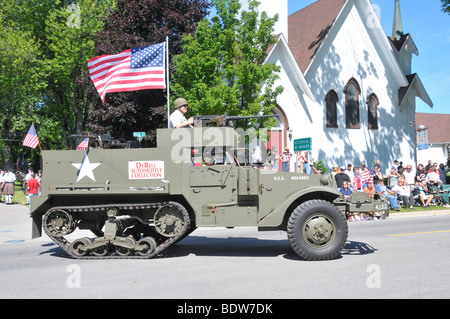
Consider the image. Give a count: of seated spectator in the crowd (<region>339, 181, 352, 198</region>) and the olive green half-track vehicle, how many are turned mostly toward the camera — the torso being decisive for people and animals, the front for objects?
1

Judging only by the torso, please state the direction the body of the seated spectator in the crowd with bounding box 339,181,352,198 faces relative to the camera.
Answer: toward the camera

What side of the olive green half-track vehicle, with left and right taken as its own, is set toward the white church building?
left

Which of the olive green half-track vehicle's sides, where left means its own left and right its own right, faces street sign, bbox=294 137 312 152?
left

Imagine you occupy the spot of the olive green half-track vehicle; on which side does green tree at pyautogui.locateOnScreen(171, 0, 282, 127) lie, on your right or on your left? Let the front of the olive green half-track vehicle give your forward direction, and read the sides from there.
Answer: on your left

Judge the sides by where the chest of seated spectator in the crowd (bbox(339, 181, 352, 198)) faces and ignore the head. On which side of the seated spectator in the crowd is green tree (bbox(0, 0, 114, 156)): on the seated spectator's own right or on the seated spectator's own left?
on the seated spectator's own right

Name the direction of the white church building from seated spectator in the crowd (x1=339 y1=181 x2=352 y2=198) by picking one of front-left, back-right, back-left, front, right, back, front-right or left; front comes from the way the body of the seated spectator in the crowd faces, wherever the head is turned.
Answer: back

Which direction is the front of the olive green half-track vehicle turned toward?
to the viewer's right

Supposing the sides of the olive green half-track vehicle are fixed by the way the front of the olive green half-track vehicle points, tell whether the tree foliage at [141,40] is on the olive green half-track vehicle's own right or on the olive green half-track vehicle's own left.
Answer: on the olive green half-track vehicle's own left
